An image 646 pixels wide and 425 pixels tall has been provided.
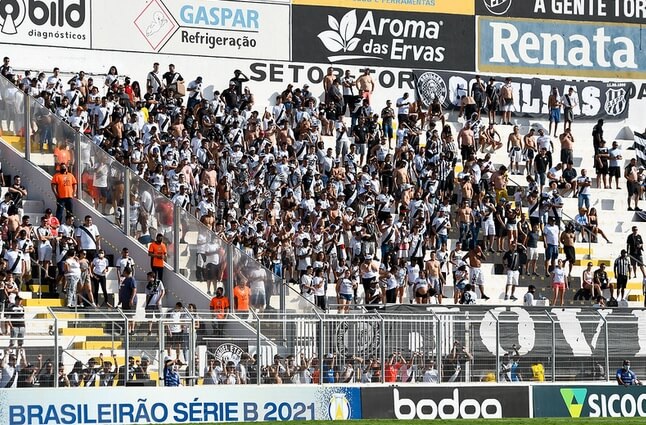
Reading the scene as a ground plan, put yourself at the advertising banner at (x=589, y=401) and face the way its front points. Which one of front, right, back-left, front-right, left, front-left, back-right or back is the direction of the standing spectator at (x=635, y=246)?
back

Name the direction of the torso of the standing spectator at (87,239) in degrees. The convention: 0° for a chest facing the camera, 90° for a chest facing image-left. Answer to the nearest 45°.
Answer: approximately 0°

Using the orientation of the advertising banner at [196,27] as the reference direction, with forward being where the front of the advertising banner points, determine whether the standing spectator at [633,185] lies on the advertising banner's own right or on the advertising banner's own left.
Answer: on the advertising banner's own left

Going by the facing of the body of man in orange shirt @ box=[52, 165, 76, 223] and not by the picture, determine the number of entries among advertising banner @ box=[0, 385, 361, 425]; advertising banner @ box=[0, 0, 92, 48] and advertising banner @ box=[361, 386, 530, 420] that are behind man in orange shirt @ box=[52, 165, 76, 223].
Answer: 1

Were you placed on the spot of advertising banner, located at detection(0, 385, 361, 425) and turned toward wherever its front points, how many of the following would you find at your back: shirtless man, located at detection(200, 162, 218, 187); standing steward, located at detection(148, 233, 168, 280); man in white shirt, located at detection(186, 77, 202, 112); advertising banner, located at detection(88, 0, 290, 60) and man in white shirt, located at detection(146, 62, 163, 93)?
5
